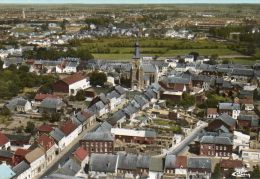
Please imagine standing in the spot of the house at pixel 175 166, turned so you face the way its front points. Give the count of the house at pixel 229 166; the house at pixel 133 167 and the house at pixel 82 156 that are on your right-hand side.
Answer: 2

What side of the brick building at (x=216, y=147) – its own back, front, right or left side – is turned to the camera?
front

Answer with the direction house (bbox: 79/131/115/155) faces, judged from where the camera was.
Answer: facing the viewer

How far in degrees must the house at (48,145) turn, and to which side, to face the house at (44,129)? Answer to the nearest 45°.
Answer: approximately 135° to its left

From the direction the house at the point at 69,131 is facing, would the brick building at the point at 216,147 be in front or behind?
in front

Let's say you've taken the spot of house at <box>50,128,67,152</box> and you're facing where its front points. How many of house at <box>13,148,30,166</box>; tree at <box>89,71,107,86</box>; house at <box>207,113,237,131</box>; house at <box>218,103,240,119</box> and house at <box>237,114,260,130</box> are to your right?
1

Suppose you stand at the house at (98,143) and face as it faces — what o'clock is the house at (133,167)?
the house at (133,167) is roughly at 11 o'clock from the house at (98,143).

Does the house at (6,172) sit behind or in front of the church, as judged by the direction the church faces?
in front

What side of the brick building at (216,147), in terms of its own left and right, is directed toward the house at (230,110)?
back

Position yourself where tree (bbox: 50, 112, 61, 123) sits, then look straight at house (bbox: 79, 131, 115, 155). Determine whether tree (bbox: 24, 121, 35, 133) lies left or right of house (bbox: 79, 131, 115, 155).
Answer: right

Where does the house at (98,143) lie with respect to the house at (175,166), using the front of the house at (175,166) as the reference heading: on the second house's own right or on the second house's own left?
on the second house's own right

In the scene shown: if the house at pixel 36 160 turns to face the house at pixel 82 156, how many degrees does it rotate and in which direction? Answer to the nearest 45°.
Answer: approximately 45° to its left

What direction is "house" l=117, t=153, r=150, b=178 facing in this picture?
toward the camera

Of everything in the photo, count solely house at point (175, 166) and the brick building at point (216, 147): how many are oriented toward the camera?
2

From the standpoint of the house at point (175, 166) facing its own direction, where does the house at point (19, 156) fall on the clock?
the house at point (19, 156) is roughly at 3 o'clock from the house at point (175, 166).
